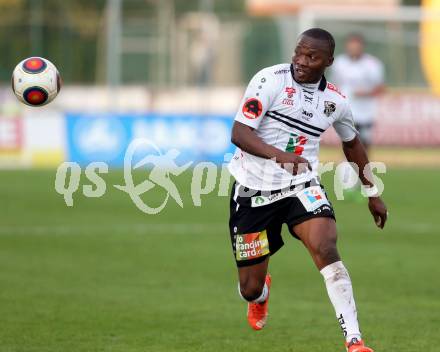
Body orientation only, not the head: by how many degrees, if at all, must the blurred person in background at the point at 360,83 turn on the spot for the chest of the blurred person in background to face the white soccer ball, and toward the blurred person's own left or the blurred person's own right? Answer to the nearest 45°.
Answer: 0° — they already face it

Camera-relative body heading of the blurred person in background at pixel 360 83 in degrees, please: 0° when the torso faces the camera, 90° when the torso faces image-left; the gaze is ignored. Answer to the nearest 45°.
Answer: approximately 0°
